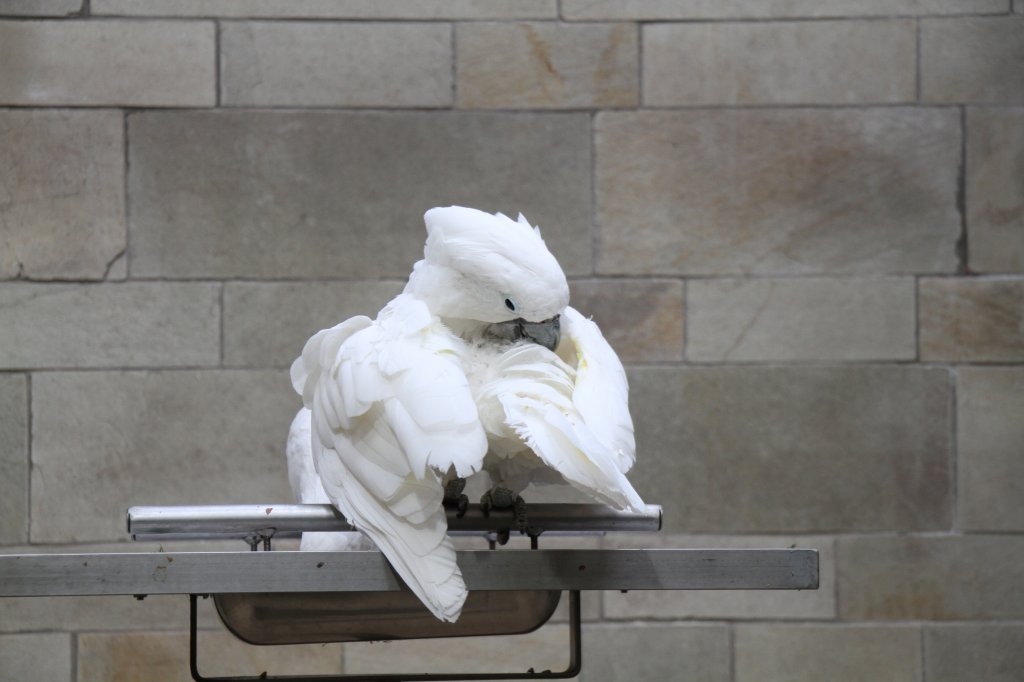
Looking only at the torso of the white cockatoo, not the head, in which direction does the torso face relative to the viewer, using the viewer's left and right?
facing the viewer and to the right of the viewer
